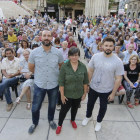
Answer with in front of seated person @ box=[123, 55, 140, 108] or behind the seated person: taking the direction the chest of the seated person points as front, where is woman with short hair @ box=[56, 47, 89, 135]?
in front

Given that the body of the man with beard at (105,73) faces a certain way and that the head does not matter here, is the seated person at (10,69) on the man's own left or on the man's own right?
on the man's own right

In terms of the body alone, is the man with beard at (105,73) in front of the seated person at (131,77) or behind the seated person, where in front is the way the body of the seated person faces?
in front

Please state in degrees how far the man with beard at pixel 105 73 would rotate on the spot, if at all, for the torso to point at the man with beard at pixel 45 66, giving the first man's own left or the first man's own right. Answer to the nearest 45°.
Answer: approximately 90° to the first man's own right

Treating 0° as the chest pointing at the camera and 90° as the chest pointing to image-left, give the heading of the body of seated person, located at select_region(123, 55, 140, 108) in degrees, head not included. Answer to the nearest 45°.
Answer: approximately 0°

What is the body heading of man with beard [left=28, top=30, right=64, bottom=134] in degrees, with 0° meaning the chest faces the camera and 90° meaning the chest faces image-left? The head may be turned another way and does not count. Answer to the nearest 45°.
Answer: approximately 0°
